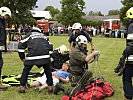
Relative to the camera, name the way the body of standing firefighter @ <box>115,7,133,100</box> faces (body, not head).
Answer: to the viewer's left

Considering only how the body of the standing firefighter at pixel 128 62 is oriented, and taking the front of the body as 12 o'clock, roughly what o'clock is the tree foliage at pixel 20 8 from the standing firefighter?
The tree foliage is roughly at 2 o'clock from the standing firefighter.

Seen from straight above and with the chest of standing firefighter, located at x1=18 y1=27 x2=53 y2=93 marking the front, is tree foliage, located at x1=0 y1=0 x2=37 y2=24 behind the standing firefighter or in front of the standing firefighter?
in front

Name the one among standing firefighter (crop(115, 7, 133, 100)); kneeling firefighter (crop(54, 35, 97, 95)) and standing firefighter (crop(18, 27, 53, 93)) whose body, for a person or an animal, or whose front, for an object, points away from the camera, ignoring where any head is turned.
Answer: standing firefighter (crop(18, 27, 53, 93))

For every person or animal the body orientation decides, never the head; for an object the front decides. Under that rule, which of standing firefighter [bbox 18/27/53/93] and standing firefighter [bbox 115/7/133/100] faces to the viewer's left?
standing firefighter [bbox 115/7/133/100]

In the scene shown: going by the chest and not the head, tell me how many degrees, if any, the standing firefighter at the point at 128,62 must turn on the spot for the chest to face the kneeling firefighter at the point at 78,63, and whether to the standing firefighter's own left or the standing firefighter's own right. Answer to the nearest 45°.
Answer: approximately 45° to the standing firefighter's own right

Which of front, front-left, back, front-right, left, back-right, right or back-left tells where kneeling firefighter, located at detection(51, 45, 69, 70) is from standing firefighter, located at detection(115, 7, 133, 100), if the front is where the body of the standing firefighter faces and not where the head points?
front-right
